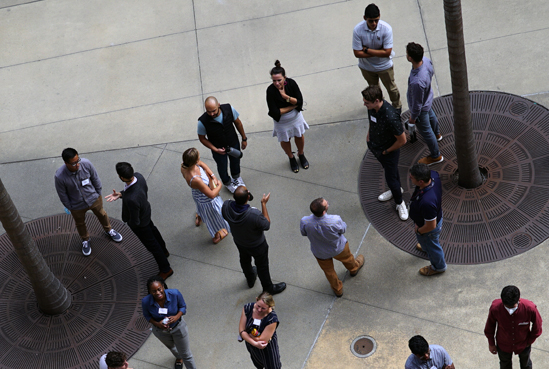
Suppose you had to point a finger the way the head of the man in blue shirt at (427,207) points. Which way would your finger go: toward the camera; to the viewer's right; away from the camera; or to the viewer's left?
to the viewer's left

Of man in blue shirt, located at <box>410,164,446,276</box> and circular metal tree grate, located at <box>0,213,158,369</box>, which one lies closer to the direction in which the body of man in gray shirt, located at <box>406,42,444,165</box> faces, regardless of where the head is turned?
the circular metal tree grate

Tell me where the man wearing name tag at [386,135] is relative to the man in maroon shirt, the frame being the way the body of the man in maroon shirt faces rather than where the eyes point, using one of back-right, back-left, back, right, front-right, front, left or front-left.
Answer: back-right

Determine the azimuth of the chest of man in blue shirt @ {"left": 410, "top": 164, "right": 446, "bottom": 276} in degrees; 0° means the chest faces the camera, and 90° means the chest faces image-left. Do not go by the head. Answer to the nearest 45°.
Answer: approximately 90°

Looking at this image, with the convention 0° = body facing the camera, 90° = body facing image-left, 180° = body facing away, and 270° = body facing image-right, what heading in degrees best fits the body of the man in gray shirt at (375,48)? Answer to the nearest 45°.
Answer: approximately 0°

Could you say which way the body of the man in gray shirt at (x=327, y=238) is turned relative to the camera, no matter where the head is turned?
away from the camera

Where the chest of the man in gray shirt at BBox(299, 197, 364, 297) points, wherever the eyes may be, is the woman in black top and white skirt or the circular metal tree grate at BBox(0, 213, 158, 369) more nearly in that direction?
the woman in black top and white skirt

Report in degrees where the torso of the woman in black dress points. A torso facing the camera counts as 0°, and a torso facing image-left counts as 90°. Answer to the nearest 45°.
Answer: approximately 45°

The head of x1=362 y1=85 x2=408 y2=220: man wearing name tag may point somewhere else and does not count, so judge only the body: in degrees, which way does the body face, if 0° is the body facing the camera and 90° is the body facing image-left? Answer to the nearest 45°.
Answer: approximately 45°

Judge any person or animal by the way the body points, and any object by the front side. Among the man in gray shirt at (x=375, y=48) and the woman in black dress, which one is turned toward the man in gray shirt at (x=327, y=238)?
the man in gray shirt at (x=375, y=48)

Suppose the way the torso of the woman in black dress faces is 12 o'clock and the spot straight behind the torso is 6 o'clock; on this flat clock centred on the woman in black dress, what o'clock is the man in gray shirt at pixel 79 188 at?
The man in gray shirt is roughly at 3 o'clock from the woman in black dress.
